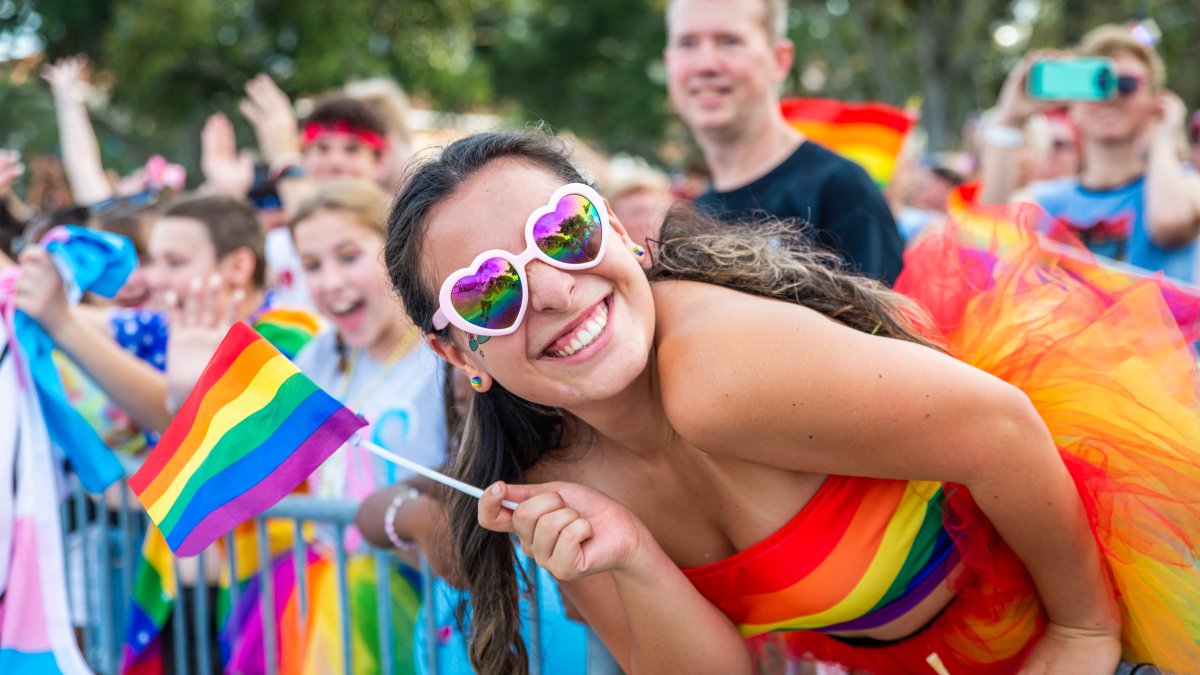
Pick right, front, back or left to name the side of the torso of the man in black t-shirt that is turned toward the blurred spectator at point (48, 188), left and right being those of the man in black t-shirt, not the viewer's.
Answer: right

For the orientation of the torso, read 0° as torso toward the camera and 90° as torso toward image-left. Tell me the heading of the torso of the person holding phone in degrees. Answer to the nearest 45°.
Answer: approximately 45°

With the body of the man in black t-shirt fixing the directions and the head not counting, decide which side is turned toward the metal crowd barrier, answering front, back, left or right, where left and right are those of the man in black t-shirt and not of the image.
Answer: front

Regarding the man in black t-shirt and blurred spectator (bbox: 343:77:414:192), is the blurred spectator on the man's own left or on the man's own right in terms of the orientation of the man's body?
on the man's own right

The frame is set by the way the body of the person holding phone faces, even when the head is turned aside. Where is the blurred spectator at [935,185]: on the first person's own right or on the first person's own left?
on the first person's own right

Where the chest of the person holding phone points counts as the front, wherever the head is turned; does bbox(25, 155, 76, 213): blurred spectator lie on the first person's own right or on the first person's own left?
on the first person's own right
